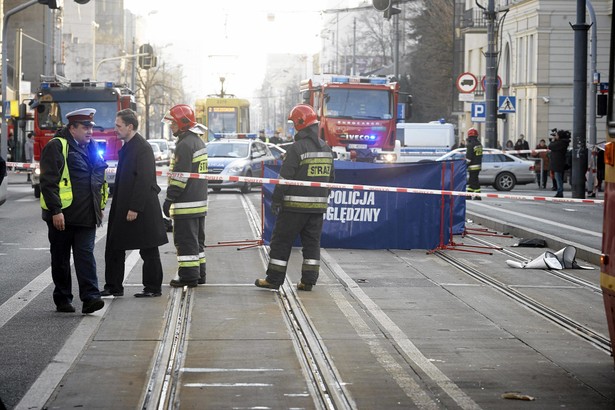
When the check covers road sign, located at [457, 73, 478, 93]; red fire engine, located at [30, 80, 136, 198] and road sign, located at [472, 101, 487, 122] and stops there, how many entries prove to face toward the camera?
3

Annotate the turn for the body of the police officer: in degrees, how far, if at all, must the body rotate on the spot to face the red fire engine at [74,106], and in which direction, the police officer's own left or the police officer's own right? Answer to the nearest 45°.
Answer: approximately 135° to the police officer's own left

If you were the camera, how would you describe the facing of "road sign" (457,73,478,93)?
facing the viewer

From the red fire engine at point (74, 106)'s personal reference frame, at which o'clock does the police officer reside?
The police officer is roughly at 12 o'clock from the red fire engine.

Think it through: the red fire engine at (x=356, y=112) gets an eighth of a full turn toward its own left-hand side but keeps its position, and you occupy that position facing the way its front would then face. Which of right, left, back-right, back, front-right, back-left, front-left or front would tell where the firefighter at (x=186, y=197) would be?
front-right

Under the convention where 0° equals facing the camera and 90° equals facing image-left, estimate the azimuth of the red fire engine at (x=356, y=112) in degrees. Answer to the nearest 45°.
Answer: approximately 0°

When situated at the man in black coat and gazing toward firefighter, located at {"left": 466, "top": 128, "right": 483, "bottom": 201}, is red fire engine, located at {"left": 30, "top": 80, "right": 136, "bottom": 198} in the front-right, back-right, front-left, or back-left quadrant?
front-left

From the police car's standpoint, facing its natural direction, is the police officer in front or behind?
in front

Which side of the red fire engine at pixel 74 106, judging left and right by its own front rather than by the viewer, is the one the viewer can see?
front

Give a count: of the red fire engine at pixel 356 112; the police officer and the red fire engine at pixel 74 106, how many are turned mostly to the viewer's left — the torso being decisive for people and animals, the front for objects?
0

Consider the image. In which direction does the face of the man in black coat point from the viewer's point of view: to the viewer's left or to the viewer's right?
to the viewer's left

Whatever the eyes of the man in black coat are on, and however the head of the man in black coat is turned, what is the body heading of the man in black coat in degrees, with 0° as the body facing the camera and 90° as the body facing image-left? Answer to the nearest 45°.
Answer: approximately 90°

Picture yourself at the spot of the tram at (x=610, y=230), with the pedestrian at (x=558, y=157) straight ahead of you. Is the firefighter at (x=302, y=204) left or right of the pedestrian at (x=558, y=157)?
left

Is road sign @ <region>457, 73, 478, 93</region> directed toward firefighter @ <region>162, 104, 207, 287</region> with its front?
yes
